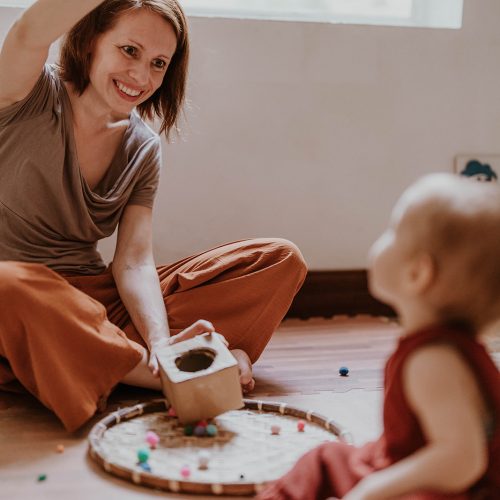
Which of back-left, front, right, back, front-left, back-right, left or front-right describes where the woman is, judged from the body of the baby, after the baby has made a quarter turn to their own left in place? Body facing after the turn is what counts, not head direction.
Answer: back-right

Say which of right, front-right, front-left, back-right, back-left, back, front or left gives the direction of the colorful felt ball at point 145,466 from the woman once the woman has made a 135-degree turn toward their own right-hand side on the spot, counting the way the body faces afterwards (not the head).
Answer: left

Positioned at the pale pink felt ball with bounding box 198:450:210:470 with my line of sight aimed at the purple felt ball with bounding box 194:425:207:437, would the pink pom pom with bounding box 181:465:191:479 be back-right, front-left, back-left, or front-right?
back-left

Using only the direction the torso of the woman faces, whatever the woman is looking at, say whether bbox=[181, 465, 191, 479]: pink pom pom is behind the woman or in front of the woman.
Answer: in front

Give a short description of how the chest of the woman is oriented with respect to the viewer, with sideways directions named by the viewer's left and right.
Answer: facing the viewer and to the right of the viewer

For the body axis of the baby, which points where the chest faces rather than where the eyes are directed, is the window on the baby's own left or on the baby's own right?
on the baby's own right

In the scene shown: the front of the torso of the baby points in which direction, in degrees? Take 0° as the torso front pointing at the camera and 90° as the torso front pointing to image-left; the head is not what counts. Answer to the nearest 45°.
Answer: approximately 90°

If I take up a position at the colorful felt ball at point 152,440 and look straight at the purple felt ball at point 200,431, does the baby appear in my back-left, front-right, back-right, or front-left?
front-right

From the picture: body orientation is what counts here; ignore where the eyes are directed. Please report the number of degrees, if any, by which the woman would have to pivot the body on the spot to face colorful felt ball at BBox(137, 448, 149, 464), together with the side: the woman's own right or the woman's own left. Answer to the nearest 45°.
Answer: approximately 45° to the woman's own right
